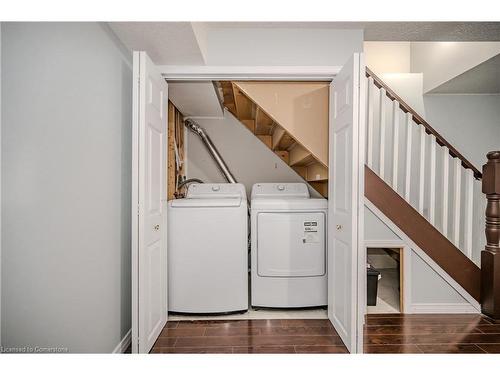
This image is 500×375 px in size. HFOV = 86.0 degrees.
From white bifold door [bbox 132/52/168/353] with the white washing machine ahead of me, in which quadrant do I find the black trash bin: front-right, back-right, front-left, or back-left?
front-right

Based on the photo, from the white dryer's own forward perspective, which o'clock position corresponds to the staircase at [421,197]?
The staircase is roughly at 9 o'clock from the white dryer.

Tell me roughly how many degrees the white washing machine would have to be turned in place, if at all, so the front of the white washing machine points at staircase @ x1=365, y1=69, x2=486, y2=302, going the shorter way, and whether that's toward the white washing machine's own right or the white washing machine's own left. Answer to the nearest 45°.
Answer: approximately 90° to the white washing machine's own left

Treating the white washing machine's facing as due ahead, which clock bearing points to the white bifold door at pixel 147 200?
The white bifold door is roughly at 1 o'clock from the white washing machine.

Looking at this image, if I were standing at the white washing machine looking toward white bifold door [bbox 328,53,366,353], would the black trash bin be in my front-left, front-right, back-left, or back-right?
front-left

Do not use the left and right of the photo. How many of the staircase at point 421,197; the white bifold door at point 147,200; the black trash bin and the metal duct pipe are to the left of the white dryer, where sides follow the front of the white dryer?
2

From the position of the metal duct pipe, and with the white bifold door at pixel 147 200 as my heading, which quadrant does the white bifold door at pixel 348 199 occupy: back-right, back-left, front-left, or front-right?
front-left

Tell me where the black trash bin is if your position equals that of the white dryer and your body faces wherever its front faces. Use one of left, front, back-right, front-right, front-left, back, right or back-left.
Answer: left

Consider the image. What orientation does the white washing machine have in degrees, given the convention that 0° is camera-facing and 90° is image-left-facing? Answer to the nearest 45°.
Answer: approximately 0°

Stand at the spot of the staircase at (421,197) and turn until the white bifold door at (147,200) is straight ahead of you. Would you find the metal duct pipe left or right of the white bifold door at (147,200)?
right

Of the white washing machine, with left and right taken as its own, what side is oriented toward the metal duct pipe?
back

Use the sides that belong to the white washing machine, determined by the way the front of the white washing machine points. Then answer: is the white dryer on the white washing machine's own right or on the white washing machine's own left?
on the white washing machine's own left

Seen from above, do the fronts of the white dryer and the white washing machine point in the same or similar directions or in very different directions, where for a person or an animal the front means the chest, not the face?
same or similar directions

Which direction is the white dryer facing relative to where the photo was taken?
toward the camera

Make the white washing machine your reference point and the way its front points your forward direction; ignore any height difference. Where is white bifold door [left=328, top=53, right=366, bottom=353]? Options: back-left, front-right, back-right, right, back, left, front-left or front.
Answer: front-left

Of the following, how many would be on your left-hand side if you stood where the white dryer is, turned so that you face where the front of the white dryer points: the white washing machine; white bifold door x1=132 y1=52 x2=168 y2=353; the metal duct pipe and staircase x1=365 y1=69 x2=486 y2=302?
1
